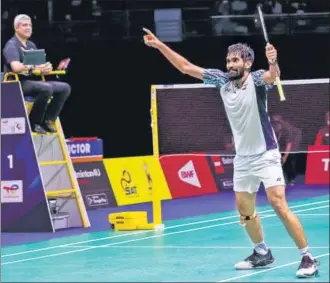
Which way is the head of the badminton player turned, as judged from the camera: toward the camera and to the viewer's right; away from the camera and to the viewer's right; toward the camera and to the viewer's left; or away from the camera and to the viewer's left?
toward the camera and to the viewer's left

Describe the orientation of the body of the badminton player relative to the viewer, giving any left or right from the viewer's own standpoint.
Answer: facing the viewer and to the left of the viewer

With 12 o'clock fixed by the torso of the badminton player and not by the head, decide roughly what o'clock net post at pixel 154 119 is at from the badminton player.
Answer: The net post is roughly at 4 o'clock from the badminton player.

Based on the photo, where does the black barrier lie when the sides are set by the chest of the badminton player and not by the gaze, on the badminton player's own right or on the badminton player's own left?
on the badminton player's own right
